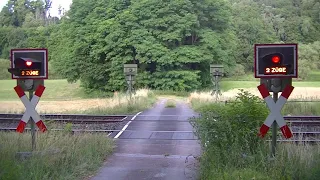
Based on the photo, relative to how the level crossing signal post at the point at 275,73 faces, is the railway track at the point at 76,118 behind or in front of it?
behind

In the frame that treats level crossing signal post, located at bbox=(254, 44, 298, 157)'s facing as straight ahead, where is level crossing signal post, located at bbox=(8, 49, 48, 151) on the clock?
level crossing signal post, located at bbox=(8, 49, 48, 151) is roughly at 3 o'clock from level crossing signal post, located at bbox=(254, 44, 298, 157).

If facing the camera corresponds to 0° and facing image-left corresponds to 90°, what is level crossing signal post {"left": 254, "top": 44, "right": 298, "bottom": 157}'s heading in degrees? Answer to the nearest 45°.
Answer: approximately 0°

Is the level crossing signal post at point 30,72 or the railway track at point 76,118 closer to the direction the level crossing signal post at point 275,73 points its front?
the level crossing signal post

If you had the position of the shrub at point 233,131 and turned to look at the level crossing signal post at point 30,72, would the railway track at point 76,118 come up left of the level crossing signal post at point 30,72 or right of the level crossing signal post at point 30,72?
right
